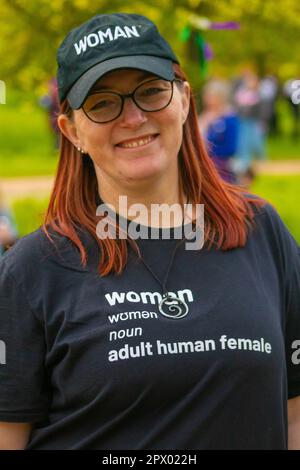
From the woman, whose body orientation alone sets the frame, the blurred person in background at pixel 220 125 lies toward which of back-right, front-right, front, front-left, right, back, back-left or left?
back

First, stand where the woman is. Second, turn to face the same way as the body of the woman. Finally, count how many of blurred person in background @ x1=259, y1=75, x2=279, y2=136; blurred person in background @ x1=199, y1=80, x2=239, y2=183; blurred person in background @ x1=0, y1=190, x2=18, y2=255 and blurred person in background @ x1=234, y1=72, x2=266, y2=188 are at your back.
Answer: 4

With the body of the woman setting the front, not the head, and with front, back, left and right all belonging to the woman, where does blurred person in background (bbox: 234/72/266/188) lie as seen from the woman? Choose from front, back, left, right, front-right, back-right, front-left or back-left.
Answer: back

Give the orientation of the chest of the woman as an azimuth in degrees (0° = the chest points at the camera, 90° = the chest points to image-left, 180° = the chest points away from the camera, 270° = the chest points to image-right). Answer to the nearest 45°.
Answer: approximately 0°

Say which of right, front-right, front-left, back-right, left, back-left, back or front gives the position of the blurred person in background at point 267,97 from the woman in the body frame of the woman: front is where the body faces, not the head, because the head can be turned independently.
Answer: back

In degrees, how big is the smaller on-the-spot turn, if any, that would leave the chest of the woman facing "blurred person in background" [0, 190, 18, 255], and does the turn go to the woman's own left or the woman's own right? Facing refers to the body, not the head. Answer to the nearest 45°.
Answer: approximately 180°
